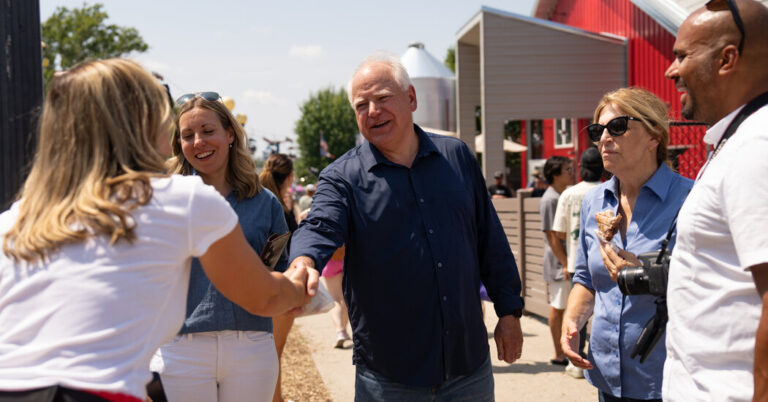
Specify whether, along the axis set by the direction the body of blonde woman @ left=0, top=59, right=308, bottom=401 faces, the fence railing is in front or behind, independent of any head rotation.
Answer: in front

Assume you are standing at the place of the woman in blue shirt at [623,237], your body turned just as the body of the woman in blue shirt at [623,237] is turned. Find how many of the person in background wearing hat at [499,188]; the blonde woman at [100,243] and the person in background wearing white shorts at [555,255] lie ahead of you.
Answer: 1

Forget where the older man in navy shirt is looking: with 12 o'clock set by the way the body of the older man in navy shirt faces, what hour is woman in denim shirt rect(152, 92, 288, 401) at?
The woman in denim shirt is roughly at 3 o'clock from the older man in navy shirt.

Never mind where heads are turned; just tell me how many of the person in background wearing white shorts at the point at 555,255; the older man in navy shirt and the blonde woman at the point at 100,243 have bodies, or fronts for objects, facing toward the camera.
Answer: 1

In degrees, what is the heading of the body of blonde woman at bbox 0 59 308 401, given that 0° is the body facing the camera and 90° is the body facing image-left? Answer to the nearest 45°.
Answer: approximately 225°

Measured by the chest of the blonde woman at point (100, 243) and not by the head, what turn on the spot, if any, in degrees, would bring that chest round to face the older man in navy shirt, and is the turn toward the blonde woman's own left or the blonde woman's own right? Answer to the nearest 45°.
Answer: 0° — they already face them

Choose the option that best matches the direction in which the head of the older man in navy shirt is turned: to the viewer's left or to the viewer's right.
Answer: to the viewer's left

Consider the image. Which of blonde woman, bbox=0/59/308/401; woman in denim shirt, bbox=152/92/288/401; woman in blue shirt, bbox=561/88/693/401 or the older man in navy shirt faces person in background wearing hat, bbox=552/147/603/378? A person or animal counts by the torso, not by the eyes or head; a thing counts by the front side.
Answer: the blonde woman

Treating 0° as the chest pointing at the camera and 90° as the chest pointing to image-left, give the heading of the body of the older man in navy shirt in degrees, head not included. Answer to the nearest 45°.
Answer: approximately 0°

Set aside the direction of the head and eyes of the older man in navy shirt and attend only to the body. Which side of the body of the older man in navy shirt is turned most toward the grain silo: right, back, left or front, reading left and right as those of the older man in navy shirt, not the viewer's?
back

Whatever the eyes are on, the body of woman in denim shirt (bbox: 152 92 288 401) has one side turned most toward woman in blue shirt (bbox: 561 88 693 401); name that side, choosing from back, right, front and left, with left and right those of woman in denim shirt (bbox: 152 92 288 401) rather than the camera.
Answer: left

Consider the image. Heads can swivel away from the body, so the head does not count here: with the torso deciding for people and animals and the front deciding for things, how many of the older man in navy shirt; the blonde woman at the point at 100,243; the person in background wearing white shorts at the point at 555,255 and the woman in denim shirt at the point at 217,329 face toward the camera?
2
